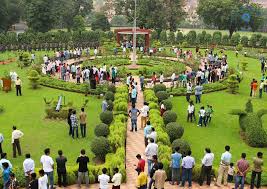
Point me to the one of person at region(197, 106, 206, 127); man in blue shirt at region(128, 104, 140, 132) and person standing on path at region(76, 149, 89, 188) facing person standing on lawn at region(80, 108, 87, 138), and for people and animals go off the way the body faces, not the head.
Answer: person standing on path at region(76, 149, 89, 188)

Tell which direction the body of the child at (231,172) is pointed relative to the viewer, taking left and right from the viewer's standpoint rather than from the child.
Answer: facing away from the viewer

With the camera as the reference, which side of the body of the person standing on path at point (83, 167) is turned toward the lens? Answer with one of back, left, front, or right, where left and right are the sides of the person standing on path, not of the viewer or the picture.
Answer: back

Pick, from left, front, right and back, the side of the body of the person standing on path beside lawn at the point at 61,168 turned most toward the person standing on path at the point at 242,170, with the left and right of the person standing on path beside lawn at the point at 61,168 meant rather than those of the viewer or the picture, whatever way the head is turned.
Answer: right

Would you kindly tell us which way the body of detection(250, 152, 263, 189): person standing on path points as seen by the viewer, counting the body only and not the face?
away from the camera

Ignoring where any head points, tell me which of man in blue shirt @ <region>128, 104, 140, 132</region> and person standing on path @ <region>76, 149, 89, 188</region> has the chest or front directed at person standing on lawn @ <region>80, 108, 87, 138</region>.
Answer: person standing on path @ <region>76, 149, 89, 188</region>

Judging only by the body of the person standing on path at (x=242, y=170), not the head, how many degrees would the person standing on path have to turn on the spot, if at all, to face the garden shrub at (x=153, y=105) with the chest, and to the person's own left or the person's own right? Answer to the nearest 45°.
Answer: approximately 45° to the person's own left

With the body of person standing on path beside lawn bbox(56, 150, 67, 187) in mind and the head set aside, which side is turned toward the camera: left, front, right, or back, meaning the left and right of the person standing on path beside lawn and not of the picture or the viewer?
back

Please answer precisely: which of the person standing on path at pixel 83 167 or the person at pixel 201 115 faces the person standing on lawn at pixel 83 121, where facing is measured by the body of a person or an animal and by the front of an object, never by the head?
the person standing on path at pixel 83 167
